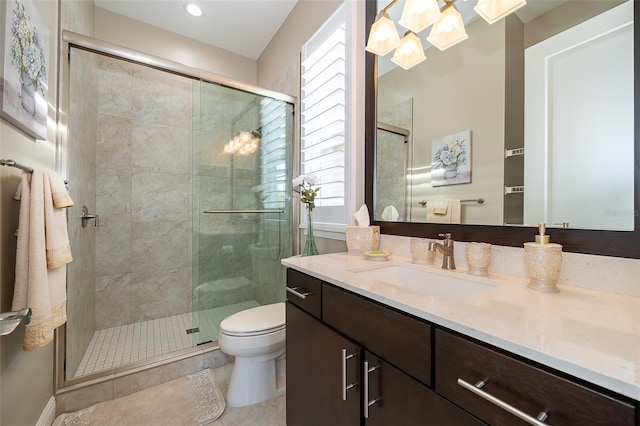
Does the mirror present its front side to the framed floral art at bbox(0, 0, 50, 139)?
yes

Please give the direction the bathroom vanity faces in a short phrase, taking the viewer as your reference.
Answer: facing the viewer and to the left of the viewer

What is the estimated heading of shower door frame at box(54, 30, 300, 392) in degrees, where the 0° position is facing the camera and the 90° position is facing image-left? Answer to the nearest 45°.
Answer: approximately 315°

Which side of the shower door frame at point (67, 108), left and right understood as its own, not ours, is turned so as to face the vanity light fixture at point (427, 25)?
front

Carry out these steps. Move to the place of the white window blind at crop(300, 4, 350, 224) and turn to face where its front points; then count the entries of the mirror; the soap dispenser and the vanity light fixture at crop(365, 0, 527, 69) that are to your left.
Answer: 3

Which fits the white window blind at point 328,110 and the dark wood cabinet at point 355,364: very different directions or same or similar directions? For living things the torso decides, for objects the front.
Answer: same or similar directions
